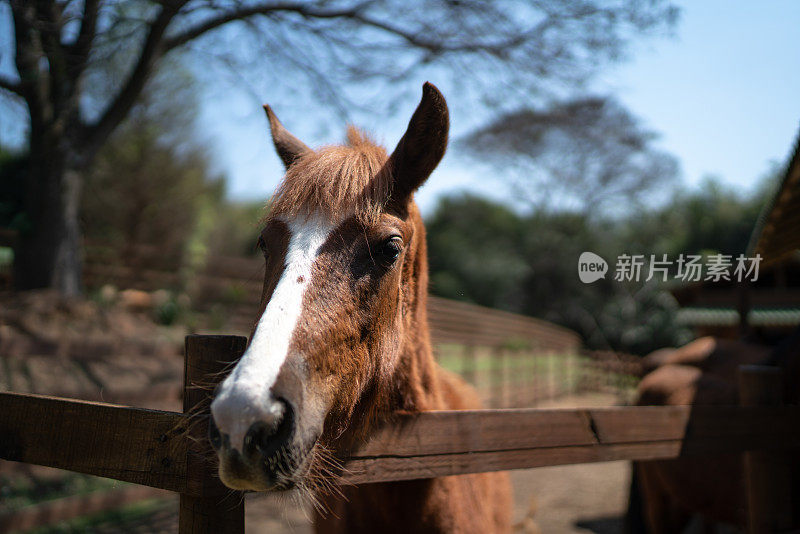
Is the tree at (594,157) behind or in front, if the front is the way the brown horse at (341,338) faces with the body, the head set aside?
behind

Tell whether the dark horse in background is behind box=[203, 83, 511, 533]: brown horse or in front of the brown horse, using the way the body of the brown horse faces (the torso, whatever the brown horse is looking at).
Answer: behind

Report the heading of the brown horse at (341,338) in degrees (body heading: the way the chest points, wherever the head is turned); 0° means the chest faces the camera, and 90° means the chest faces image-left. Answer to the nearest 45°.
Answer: approximately 45°

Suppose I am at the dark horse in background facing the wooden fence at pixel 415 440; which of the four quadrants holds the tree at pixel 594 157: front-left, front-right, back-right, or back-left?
back-right

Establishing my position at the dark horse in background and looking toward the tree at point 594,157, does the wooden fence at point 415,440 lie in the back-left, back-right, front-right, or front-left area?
back-left
